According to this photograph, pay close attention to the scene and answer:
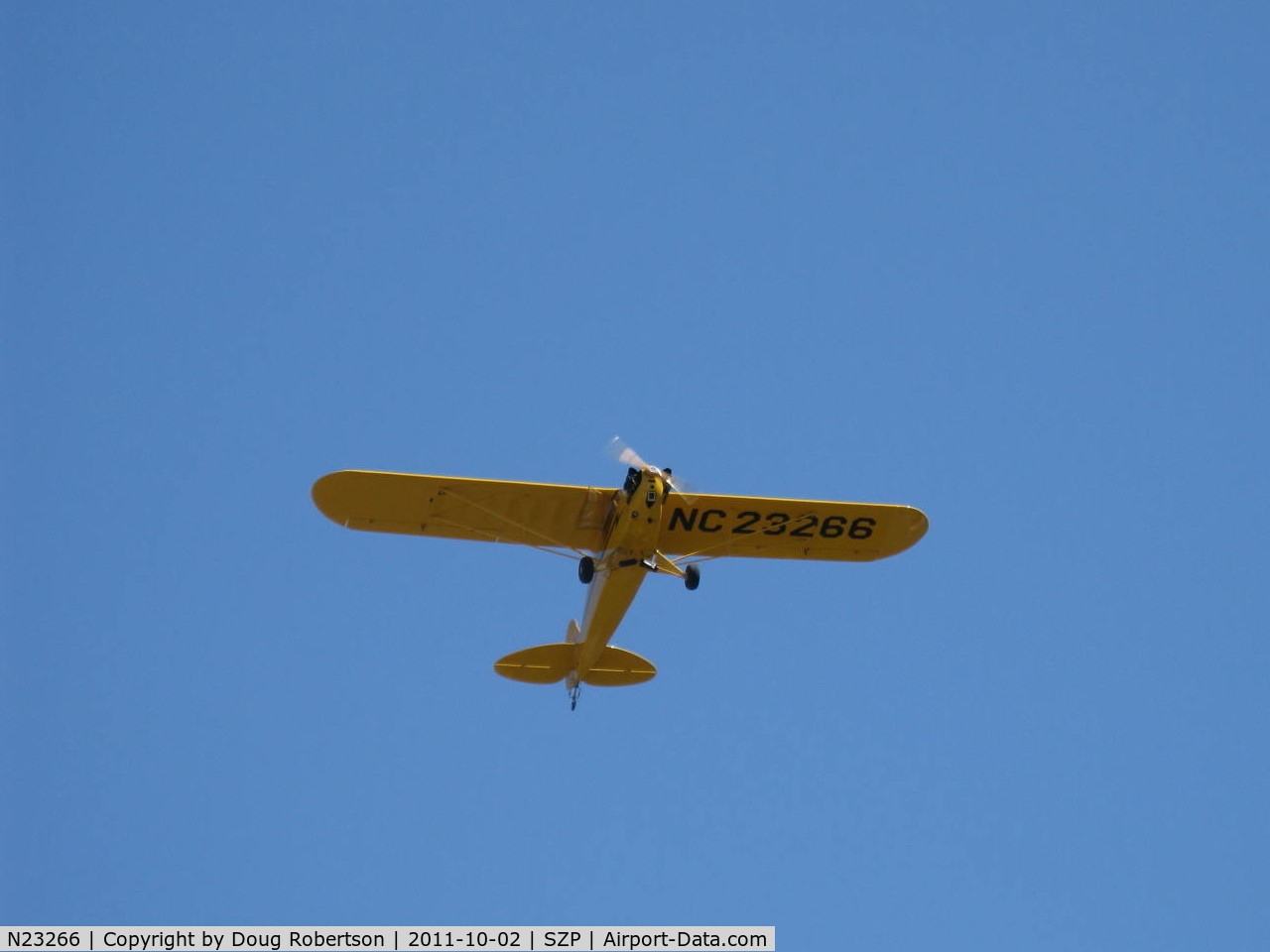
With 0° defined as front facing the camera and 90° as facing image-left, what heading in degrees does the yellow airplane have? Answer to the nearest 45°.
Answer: approximately 0°
